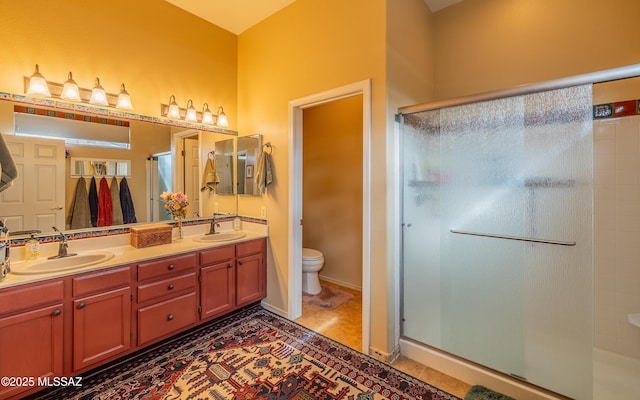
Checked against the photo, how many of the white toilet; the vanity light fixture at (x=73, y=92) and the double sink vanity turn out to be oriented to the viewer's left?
0

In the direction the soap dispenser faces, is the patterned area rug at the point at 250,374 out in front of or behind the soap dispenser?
in front

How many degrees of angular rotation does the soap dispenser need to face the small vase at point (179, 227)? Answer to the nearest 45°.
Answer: approximately 45° to its left

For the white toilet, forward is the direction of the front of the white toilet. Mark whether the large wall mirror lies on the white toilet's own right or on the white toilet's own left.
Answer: on the white toilet's own right

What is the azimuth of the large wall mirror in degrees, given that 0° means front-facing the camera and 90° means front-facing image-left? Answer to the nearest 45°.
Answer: approximately 315°

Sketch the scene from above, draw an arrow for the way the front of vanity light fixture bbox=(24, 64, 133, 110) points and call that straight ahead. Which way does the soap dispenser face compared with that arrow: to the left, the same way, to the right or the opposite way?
the same way

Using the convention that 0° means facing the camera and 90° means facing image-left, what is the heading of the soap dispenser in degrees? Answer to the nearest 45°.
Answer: approximately 315°

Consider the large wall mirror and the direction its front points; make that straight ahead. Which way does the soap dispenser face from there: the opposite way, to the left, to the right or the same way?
the same way

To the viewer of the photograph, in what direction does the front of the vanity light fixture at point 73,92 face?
facing the viewer and to the right of the viewer

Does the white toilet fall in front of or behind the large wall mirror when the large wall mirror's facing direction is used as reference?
in front

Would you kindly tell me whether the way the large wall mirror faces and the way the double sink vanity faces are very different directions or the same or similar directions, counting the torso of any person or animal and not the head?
same or similar directions

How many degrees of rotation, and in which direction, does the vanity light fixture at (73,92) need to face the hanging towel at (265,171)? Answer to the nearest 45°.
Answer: approximately 45° to its left

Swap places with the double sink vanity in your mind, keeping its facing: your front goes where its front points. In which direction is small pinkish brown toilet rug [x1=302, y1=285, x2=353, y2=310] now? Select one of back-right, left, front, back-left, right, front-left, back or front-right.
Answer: front-left
